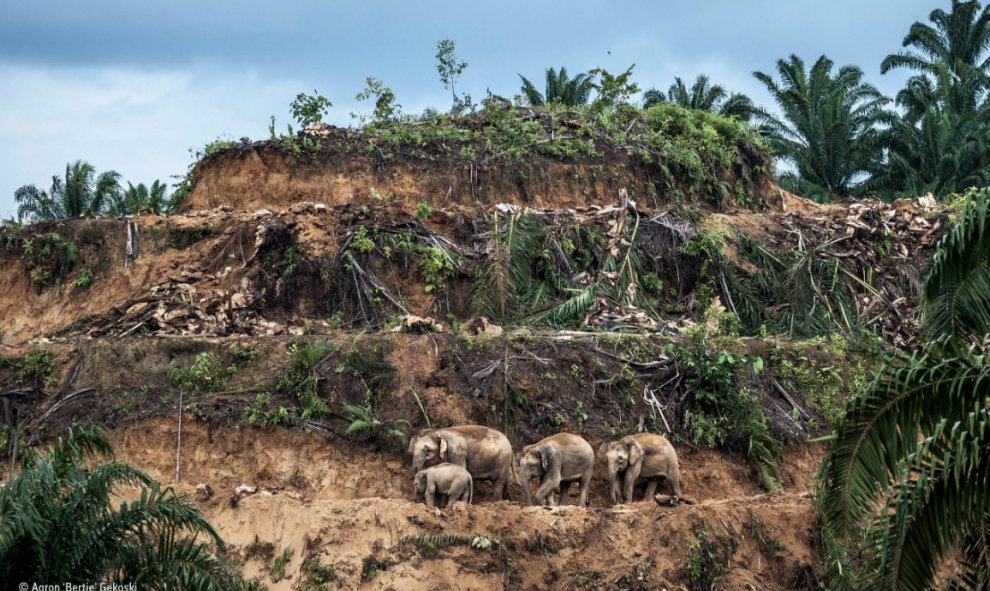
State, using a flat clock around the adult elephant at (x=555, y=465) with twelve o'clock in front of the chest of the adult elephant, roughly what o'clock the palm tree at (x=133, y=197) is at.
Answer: The palm tree is roughly at 2 o'clock from the adult elephant.

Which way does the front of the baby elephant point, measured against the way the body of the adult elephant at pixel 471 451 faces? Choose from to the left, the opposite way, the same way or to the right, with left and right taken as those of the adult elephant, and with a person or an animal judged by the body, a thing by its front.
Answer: the same way

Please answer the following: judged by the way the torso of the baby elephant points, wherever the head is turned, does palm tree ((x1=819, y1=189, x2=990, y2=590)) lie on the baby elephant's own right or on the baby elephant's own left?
on the baby elephant's own left

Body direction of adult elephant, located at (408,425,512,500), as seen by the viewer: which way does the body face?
to the viewer's left

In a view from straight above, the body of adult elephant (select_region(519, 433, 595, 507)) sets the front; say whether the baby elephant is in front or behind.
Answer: in front

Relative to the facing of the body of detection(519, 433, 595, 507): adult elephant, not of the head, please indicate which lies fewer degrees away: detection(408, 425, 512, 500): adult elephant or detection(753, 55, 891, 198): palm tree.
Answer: the adult elephant

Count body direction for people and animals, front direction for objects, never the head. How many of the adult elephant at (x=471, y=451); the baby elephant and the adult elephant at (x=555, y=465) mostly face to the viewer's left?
3

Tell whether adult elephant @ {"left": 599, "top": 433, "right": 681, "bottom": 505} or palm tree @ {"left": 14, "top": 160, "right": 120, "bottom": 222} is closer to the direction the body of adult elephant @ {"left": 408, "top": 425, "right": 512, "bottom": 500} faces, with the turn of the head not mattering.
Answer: the palm tree

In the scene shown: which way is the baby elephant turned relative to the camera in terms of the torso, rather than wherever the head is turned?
to the viewer's left

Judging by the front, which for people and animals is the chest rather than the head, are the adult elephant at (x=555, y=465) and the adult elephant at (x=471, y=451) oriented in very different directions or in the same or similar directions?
same or similar directions

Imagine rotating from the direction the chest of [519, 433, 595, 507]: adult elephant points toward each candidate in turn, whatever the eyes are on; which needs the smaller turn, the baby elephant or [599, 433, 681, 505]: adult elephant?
the baby elephant

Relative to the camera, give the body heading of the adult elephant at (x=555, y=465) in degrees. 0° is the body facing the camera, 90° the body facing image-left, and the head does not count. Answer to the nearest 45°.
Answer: approximately 90°

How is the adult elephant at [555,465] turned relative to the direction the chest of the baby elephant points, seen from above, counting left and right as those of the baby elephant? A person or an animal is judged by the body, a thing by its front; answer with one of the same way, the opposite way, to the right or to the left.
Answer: the same way

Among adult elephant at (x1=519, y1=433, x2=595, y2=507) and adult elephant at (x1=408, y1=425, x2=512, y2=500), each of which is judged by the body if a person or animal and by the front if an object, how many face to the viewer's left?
2

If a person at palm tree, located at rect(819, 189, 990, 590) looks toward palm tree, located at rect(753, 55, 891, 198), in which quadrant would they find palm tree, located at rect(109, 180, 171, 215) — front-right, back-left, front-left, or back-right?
front-left

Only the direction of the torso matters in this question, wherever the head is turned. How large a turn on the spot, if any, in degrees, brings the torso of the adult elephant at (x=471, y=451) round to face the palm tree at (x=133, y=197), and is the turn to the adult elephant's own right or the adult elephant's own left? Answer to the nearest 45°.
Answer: approximately 45° to the adult elephant's own right

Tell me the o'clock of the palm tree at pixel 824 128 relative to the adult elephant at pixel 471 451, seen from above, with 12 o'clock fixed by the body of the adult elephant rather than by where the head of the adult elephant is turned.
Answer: The palm tree is roughly at 4 o'clock from the adult elephant.
